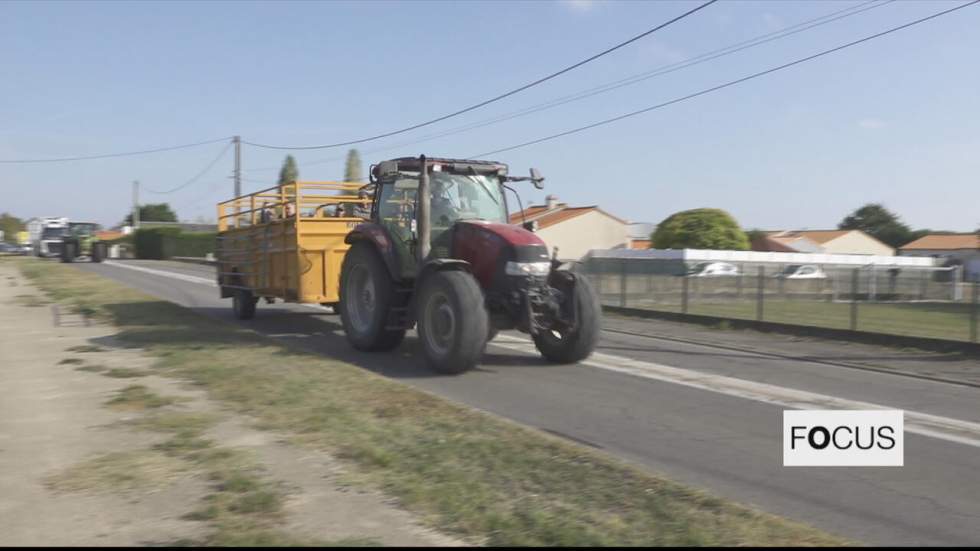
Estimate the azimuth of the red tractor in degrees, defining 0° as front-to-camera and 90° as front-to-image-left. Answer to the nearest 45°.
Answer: approximately 315°

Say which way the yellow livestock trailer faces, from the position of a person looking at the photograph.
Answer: facing the viewer and to the right of the viewer

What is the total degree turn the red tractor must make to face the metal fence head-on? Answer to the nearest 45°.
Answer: approximately 90° to its left

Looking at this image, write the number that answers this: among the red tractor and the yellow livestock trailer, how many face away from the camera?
0

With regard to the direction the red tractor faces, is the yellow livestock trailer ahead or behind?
behind

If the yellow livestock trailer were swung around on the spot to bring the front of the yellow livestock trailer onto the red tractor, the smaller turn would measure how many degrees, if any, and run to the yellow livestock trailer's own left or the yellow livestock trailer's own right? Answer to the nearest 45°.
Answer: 0° — it already faces it
